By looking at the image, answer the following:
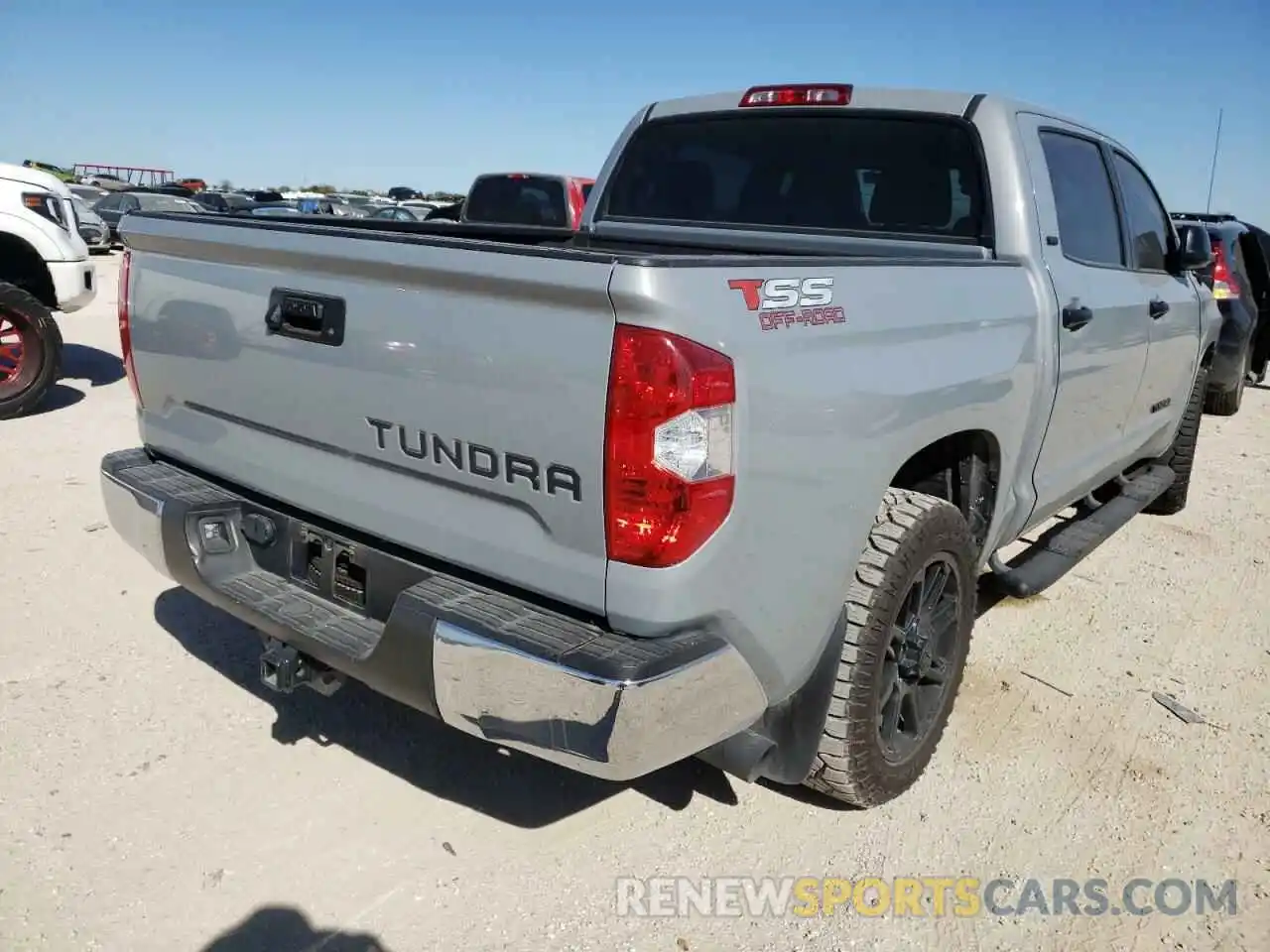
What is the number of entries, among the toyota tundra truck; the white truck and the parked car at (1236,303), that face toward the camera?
0

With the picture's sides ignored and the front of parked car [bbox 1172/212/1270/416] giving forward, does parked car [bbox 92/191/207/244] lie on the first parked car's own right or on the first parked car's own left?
on the first parked car's own left

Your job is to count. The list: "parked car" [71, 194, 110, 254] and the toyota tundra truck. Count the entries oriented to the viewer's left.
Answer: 0

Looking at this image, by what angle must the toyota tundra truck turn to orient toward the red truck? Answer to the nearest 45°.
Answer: approximately 45° to its left

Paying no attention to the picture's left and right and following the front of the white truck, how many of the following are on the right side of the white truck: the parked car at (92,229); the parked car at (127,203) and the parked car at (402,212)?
0

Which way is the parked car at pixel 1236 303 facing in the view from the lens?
facing away from the viewer and to the right of the viewer

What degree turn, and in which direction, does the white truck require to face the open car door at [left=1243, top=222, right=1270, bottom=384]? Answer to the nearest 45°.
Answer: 0° — it already faces it

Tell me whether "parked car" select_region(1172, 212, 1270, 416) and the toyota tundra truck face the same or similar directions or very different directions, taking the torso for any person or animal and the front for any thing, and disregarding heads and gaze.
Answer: same or similar directions

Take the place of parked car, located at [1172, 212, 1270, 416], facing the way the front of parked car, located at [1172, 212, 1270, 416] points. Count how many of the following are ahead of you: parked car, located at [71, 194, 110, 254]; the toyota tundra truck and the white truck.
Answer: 0

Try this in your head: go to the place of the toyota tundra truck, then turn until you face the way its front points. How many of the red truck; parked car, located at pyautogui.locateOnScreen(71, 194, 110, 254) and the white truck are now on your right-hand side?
0

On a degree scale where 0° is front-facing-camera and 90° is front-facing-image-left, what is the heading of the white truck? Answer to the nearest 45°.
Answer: approximately 270°

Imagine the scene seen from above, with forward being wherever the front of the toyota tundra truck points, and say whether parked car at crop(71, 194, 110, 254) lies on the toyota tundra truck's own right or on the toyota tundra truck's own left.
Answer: on the toyota tundra truck's own left

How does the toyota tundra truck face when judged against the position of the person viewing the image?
facing away from the viewer and to the right of the viewer

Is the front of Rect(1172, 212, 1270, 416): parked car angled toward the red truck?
no
